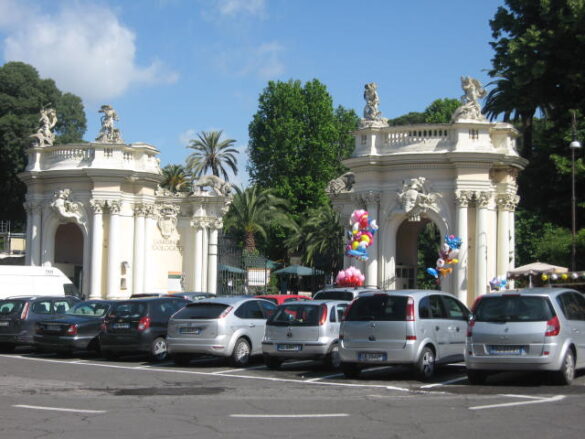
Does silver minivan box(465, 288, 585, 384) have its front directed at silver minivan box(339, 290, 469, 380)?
no

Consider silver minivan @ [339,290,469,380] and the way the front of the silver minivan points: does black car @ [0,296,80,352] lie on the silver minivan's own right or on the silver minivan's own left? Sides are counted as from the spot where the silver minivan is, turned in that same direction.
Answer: on the silver minivan's own left

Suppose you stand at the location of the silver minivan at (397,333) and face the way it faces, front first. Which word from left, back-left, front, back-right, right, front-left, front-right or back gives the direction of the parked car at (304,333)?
left

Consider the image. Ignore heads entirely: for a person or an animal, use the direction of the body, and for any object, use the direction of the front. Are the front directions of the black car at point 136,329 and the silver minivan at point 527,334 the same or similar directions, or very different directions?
same or similar directions

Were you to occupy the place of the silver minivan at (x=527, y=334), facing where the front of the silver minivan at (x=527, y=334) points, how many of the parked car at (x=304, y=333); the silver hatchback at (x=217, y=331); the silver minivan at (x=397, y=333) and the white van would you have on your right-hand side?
0

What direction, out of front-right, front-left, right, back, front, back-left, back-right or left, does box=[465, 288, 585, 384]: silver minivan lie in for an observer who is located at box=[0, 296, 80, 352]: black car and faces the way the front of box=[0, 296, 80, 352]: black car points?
right

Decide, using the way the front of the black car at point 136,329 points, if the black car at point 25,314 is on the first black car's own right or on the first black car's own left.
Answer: on the first black car's own left

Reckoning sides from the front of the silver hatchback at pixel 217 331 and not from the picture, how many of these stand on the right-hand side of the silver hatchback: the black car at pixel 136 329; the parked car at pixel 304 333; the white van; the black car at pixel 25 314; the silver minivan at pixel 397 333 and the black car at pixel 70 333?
2

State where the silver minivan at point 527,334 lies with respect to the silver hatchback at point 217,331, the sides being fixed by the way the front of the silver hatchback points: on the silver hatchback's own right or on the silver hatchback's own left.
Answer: on the silver hatchback's own right

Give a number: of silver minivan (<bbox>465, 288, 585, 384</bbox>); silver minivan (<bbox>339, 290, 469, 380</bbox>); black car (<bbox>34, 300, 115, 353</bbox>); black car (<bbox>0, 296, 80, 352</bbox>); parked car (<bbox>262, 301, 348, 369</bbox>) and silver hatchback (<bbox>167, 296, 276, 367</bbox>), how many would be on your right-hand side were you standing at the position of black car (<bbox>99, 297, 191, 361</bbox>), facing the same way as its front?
4

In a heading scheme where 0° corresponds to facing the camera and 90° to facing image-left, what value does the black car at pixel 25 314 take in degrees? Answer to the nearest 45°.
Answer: approximately 225°

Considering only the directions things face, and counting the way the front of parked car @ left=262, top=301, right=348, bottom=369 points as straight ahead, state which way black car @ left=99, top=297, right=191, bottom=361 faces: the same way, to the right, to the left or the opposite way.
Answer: the same way

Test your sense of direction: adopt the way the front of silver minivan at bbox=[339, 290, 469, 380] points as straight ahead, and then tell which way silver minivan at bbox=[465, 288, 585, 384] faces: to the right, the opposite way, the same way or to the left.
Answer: the same way

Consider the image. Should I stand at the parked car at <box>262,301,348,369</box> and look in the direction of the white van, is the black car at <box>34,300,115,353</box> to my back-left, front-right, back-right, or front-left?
front-left

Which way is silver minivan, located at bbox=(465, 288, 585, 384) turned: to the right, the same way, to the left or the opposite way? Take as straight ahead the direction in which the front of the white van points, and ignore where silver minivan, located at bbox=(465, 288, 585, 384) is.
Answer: to the left

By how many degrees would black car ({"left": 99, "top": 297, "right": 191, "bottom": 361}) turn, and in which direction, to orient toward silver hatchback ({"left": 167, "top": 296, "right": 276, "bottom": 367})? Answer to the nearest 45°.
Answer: approximately 90° to its right

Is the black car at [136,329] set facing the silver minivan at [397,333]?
no

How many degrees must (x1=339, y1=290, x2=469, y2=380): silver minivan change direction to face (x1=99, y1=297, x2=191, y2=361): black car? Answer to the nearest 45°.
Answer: approximately 90° to its left

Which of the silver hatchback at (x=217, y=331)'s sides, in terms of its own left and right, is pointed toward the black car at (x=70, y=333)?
left

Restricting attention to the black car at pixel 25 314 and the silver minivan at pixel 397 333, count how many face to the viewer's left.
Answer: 0
